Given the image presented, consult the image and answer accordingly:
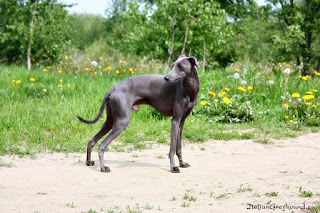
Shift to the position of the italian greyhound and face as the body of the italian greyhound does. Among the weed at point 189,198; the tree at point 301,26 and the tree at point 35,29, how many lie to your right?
1

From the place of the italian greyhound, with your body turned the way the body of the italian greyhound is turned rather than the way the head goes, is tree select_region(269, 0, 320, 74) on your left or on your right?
on your left

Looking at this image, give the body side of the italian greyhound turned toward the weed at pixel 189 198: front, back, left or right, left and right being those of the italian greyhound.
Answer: right

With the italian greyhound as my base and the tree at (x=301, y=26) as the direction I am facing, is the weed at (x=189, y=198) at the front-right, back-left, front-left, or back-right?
back-right

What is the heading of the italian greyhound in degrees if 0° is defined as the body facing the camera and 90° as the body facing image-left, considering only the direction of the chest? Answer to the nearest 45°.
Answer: approximately 270°

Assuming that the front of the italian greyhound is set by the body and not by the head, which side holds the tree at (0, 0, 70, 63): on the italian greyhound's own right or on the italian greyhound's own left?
on the italian greyhound's own left
